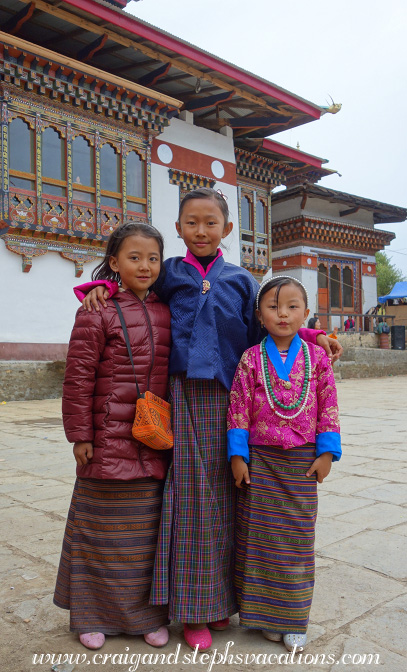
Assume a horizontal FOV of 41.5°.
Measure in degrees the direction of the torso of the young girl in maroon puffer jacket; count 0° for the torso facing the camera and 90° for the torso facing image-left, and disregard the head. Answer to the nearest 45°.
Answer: approximately 315°

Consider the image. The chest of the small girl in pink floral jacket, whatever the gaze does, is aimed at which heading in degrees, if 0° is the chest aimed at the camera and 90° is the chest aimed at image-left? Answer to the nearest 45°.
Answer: approximately 0°

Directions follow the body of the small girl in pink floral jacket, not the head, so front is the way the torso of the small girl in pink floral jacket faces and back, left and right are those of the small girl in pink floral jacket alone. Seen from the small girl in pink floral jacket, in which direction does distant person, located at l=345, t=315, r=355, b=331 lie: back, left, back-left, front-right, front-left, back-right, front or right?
back

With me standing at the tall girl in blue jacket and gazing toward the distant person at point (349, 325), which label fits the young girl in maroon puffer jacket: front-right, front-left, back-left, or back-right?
back-left

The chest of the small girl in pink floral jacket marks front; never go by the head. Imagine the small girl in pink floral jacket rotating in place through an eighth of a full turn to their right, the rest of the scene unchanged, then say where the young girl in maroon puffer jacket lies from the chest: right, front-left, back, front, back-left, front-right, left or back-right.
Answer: front-right

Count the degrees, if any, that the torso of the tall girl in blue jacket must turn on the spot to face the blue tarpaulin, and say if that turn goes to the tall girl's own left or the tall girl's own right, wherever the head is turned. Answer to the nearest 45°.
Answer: approximately 180°
